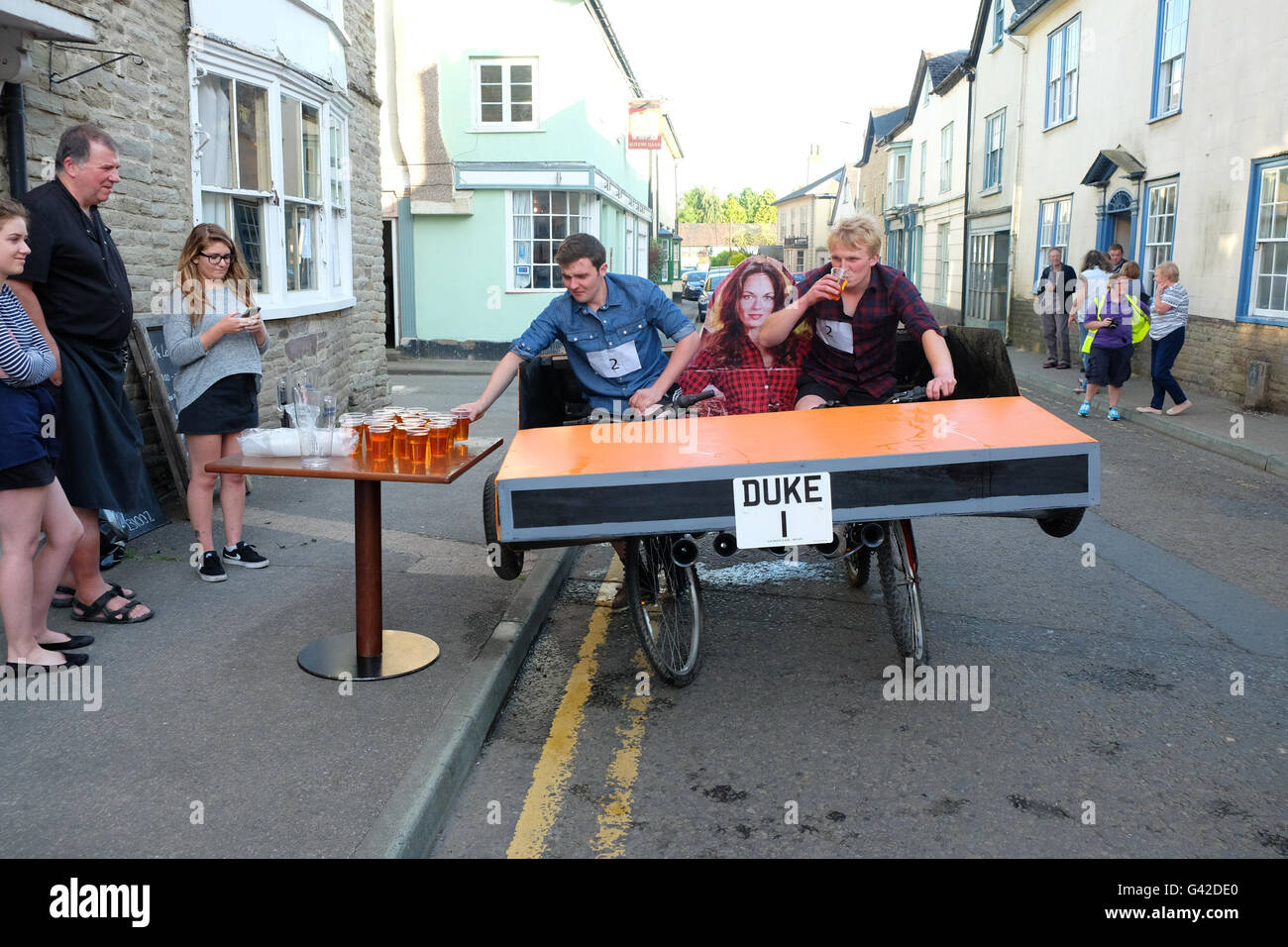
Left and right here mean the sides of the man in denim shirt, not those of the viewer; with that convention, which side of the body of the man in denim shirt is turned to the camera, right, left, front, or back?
front

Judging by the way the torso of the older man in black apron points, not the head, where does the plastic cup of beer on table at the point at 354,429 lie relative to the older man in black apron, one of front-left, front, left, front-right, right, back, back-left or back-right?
front-right

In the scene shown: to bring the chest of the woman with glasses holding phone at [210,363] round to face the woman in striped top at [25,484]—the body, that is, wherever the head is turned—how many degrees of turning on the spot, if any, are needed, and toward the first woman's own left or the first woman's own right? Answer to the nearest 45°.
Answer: approximately 90° to the first woman's own right

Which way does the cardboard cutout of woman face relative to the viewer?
toward the camera

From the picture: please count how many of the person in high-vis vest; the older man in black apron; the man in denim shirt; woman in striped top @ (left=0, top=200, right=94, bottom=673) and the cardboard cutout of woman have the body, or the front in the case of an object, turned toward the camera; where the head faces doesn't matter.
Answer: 3

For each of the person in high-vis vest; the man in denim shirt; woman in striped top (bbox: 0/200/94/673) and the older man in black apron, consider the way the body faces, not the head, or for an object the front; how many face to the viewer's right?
2

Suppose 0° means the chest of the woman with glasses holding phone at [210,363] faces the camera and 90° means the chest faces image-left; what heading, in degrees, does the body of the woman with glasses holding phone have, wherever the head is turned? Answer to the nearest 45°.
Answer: approximately 315°

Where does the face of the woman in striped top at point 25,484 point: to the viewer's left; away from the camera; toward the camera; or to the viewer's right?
to the viewer's right

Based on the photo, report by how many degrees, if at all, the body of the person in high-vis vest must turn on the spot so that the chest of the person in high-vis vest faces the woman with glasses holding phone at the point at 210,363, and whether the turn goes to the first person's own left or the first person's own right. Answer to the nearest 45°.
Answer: approximately 45° to the first person's own right

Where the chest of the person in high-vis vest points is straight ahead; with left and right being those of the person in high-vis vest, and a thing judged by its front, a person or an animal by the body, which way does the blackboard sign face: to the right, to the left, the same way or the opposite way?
to the left

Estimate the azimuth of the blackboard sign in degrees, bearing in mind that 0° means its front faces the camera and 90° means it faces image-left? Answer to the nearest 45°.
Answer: approximately 315°

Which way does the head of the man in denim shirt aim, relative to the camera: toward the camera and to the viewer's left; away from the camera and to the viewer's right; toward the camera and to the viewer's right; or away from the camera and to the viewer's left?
toward the camera and to the viewer's left

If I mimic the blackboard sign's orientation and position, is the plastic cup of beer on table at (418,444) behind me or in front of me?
in front

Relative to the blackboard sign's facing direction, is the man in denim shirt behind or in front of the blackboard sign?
in front

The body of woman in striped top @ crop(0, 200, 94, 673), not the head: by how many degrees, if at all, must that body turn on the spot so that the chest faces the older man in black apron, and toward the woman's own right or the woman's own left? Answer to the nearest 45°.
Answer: approximately 90° to the woman's own left

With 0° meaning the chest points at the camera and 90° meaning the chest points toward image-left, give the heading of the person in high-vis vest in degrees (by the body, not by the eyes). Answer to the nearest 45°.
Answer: approximately 0°

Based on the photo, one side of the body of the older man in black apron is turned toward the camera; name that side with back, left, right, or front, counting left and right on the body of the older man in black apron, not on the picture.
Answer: right

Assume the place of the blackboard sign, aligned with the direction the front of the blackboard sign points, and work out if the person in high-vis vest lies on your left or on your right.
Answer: on your left

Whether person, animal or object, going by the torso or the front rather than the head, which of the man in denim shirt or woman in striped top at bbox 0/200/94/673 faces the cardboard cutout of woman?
the woman in striped top

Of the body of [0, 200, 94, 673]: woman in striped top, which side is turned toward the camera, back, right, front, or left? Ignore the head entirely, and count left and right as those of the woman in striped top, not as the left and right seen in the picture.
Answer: right
